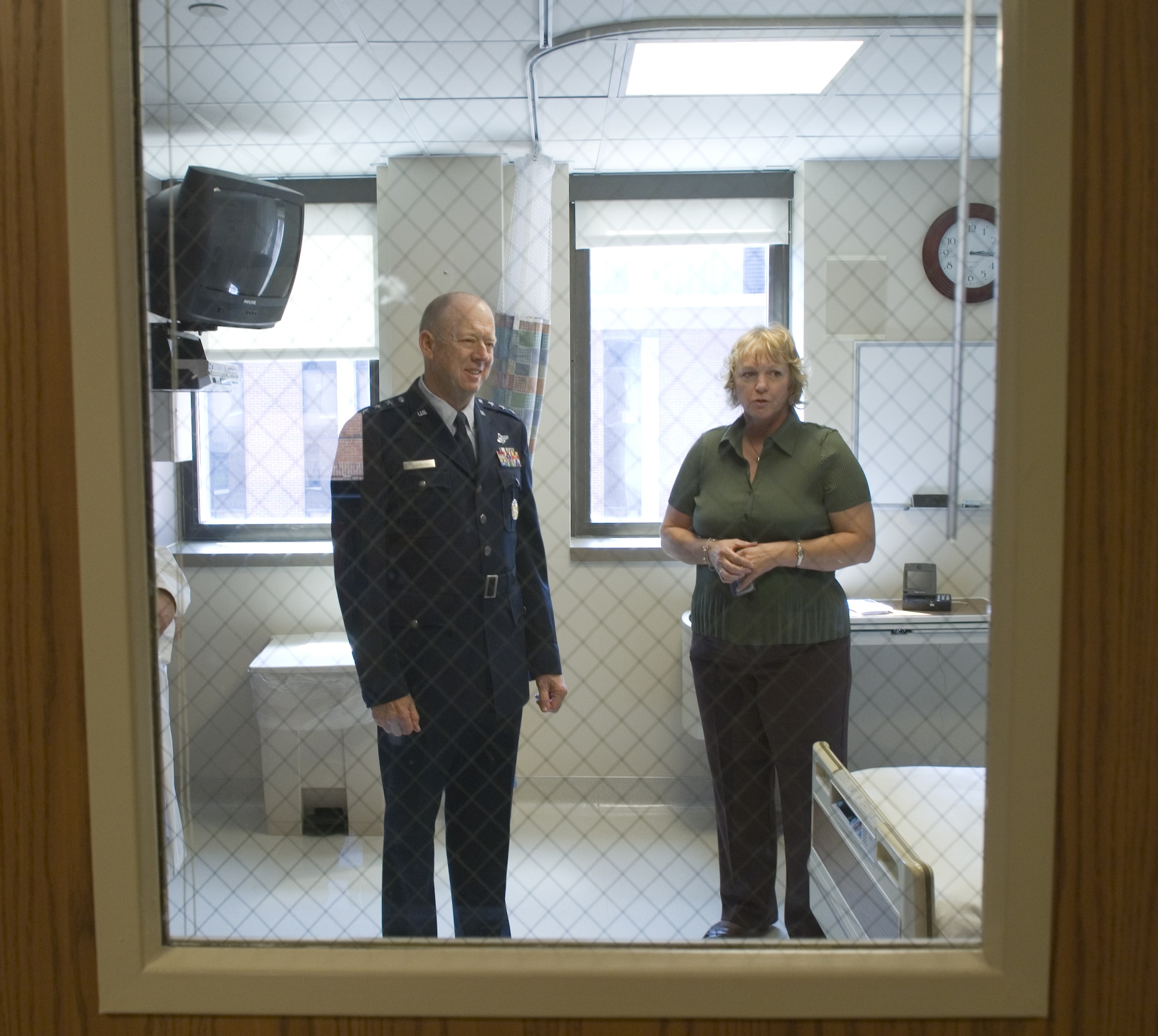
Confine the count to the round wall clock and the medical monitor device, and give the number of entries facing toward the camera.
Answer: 2

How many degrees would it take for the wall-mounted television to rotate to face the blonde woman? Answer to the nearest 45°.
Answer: approximately 45° to its left

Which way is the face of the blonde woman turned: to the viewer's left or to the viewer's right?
to the viewer's left

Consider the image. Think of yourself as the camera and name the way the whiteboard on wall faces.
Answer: facing the viewer

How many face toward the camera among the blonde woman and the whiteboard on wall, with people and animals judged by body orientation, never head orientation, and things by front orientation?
2

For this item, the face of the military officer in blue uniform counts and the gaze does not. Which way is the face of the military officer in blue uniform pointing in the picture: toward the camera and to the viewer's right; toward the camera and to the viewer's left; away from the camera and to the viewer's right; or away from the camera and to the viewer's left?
toward the camera and to the viewer's right

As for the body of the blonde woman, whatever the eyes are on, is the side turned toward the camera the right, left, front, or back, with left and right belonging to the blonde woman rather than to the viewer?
front

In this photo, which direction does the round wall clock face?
toward the camera

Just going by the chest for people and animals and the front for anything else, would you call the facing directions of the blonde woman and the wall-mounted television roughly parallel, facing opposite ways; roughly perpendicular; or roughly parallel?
roughly perpendicular
